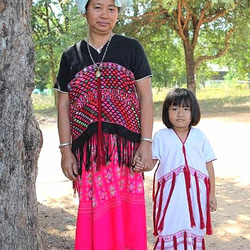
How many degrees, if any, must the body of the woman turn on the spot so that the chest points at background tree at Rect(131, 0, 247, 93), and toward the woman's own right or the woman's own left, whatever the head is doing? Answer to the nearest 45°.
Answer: approximately 180°

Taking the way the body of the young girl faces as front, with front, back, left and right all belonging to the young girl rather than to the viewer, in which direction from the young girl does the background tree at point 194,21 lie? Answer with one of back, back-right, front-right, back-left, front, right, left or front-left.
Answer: back

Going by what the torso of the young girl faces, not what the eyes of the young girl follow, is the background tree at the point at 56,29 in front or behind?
behind

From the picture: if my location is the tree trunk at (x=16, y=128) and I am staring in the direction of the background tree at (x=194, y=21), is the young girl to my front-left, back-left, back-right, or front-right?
front-right

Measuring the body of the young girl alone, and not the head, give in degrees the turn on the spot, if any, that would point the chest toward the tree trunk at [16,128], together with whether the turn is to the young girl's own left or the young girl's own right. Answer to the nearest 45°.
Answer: approximately 45° to the young girl's own right

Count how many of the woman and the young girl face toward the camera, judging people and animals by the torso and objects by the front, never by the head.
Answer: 2

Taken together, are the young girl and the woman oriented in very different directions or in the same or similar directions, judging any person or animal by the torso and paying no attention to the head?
same or similar directions

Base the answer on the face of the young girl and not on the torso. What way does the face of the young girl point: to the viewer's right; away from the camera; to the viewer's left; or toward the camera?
toward the camera

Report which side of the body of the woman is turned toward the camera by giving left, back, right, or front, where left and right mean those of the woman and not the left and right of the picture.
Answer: front

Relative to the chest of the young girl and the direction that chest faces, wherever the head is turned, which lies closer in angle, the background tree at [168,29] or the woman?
the woman

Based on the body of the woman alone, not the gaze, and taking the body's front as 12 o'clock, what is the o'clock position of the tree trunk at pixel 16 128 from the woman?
The tree trunk is roughly at 3 o'clock from the woman.
